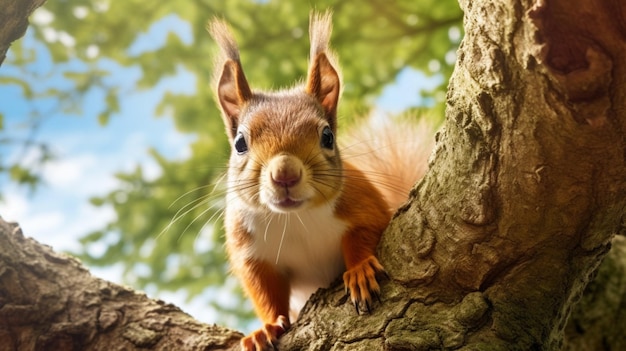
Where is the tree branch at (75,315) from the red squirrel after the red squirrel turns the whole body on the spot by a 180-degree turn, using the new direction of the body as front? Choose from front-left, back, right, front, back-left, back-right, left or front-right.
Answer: left

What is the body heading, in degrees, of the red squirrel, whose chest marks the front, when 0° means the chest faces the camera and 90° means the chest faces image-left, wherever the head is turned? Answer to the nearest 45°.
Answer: approximately 0°
